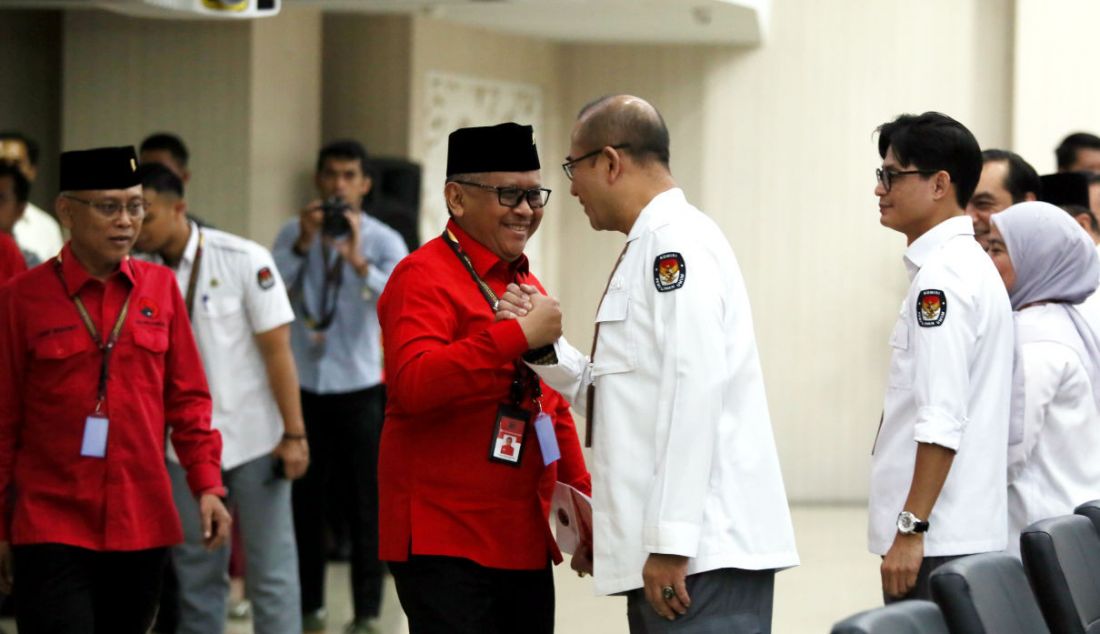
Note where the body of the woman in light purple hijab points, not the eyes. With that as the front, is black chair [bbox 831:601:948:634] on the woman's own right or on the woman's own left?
on the woman's own left

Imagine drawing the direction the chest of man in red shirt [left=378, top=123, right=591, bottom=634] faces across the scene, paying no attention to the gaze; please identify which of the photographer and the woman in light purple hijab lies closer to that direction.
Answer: the woman in light purple hijab

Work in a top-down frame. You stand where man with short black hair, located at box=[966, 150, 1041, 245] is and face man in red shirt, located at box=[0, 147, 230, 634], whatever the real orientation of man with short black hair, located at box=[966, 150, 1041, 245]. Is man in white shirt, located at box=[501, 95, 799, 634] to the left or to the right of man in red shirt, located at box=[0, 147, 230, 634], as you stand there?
left

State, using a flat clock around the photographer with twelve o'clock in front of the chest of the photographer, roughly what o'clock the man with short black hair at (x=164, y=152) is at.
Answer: The man with short black hair is roughly at 4 o'clock from the photographer.

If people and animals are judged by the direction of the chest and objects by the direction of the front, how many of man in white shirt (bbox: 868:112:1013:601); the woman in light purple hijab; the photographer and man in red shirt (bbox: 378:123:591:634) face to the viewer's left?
2

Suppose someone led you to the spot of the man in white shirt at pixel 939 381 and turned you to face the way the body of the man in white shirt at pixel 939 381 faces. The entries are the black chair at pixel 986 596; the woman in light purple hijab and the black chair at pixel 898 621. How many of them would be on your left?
2

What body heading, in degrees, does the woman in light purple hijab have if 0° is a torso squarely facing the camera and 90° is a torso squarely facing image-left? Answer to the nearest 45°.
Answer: approximately 90°

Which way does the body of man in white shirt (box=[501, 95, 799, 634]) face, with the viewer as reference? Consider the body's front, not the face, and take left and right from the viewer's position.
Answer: facing to the left of the viewer
